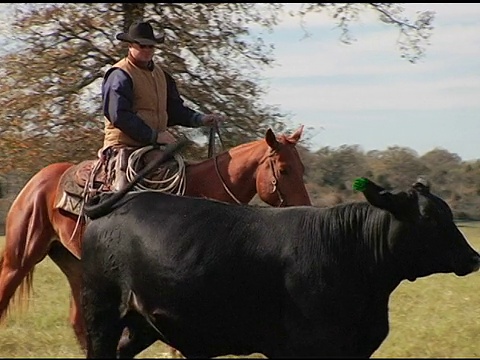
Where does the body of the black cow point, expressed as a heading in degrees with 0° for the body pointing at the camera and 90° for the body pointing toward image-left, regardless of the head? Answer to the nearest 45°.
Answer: approximately 270°

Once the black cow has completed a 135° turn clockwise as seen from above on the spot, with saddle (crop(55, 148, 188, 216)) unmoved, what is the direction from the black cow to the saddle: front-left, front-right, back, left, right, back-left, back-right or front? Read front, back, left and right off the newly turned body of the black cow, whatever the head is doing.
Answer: right

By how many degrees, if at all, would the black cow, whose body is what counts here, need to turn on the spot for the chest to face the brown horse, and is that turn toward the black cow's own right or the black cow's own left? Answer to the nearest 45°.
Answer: approximately 135° to the black cow's own left

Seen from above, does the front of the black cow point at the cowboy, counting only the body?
no

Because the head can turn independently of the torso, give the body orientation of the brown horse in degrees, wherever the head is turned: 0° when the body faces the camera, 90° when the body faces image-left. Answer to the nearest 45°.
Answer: approximately 270°

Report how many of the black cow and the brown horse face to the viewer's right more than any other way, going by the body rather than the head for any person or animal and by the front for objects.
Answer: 2

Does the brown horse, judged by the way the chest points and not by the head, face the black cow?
no
